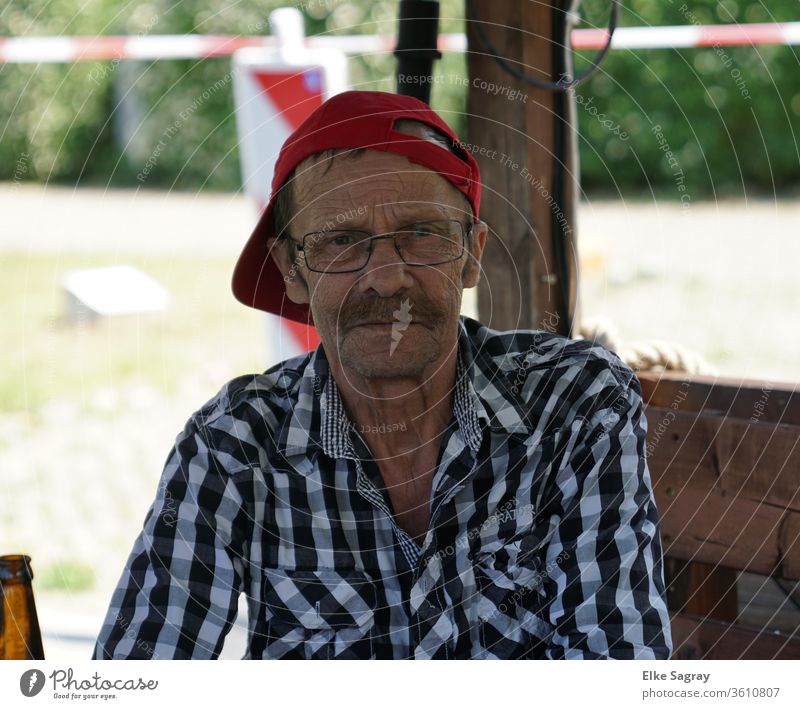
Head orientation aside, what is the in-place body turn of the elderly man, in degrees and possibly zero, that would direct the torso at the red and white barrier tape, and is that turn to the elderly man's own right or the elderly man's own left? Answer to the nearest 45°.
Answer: approximately 180°

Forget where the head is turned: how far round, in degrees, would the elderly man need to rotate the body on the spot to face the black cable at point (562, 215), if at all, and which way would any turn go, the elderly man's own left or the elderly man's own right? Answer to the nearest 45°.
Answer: approximately 135° to the elderly man's own left

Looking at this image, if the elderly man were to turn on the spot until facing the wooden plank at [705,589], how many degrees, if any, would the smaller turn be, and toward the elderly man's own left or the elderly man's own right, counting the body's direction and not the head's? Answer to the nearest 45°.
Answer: approximately 135° to the elderly man's own left

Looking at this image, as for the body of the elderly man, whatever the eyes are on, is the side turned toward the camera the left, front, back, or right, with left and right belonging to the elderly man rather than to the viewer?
front

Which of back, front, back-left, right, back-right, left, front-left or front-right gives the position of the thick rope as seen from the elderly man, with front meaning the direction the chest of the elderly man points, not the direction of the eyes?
back-left

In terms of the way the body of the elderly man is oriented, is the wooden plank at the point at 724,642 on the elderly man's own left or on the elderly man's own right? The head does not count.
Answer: on the elderly man's own left

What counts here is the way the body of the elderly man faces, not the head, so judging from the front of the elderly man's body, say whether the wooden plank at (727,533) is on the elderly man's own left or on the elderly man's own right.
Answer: on the elderly man's own left

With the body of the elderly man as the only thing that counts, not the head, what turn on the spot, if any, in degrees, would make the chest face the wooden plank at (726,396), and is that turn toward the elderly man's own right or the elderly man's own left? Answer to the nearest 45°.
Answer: approximately 135° to the elderly man's own left
